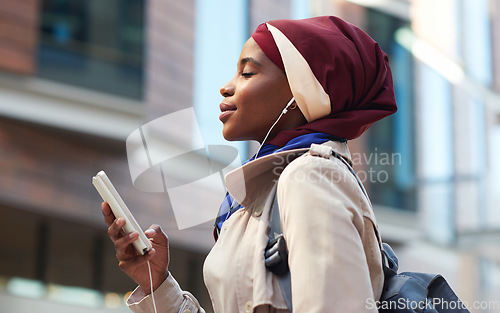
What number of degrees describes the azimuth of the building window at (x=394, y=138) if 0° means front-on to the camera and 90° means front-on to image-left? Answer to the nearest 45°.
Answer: approximately 315°

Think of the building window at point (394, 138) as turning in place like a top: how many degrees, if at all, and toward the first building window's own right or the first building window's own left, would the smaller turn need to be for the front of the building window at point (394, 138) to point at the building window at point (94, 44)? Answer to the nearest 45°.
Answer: approximately 90° to the first building window's own right
